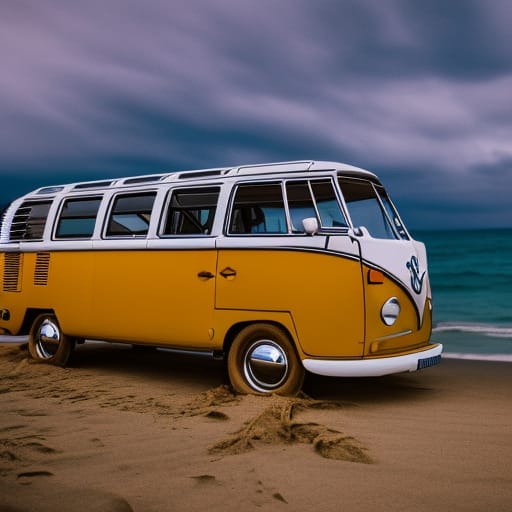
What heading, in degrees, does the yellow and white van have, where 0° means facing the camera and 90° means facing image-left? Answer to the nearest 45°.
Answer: approximately 315°
